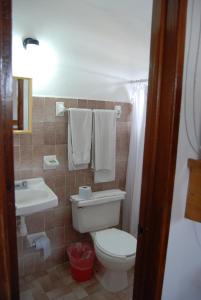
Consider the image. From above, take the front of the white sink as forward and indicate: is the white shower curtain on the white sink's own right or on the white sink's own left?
on the white sink's own left

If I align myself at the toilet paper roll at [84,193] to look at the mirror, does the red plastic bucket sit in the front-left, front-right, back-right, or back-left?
front-left

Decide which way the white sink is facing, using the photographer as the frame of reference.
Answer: facing the viewer and to the right of the viewer
